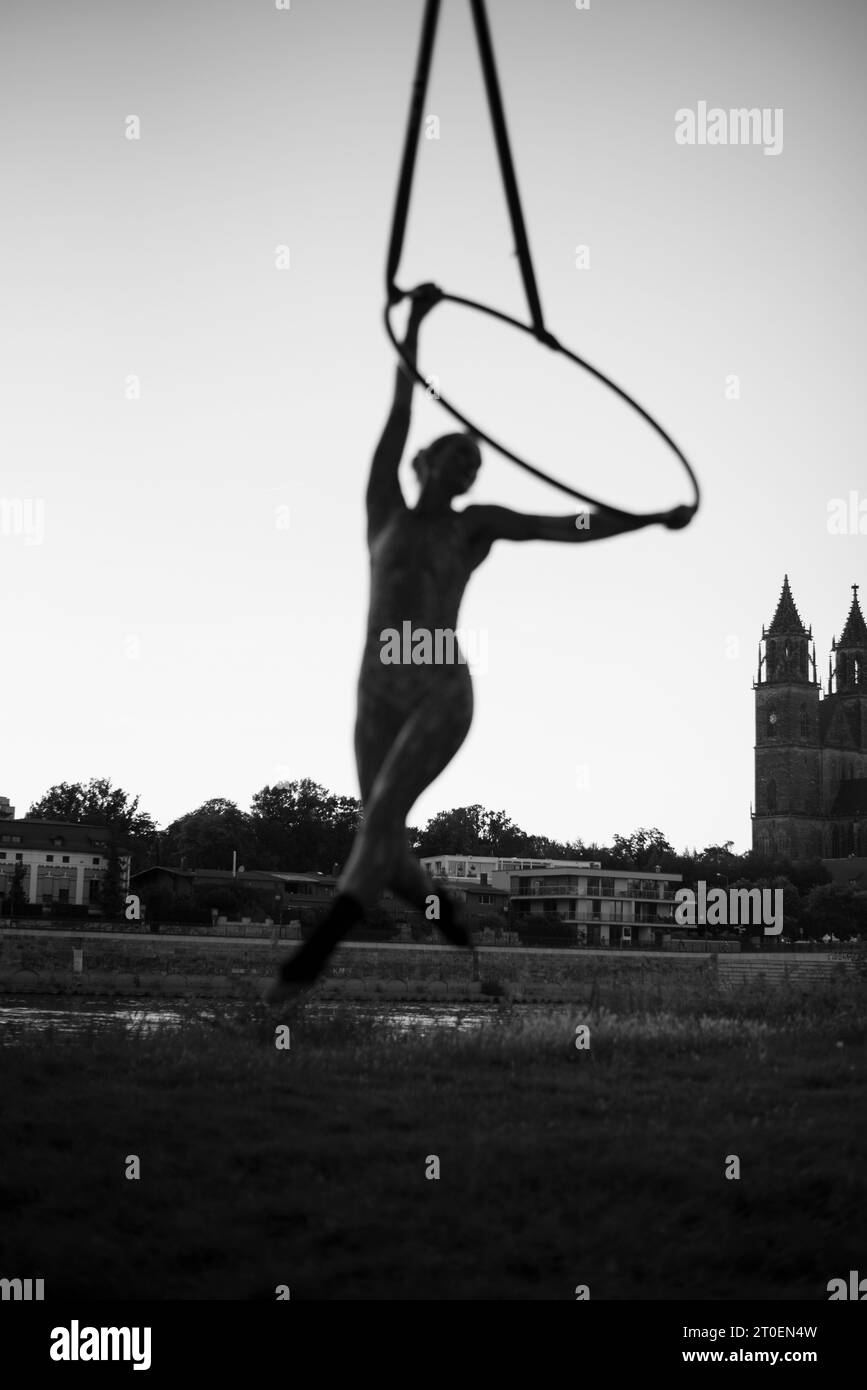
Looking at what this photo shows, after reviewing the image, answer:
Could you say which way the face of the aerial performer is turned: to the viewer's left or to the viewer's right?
to the viewer's right

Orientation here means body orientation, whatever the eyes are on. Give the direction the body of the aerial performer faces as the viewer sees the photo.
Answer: toward the camera
